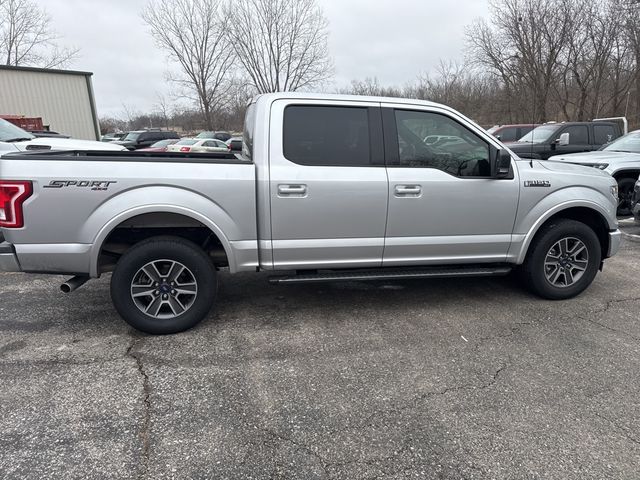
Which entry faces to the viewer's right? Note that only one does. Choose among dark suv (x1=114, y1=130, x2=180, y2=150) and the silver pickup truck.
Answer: the silver pickup truck

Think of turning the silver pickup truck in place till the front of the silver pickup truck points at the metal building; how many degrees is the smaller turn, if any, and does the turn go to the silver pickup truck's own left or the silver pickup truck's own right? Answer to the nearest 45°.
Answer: approximately 135° to the silver pickup truck's own left

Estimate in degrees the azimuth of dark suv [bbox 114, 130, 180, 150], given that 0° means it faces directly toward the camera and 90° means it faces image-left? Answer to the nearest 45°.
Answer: approximately 45°

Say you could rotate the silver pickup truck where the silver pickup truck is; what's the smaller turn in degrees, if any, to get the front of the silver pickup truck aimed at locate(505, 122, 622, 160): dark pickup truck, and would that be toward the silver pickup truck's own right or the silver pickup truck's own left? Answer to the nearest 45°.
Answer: approximately 45° to the silver pickup truck's own left

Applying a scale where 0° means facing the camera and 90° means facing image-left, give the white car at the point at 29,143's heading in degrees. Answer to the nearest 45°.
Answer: approximately 270°

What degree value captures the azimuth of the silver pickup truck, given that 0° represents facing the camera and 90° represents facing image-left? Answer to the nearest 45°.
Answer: approximately 270°

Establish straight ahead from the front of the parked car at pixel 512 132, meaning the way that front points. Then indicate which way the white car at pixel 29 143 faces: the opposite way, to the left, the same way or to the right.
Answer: the opposite way

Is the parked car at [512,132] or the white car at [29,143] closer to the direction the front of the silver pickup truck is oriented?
the parked car

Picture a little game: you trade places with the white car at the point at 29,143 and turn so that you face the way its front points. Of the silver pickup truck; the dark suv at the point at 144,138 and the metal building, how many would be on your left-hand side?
2
